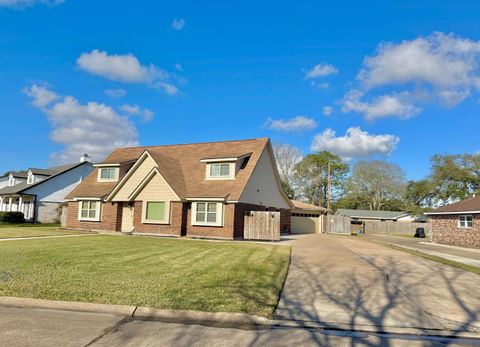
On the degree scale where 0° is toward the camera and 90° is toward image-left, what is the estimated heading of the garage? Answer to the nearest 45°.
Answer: approximately 0°

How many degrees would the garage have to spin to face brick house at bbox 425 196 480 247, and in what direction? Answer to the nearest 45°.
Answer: approximately 45° to its left

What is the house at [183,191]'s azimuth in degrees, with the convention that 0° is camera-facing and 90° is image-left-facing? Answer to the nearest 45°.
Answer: approximately 45°

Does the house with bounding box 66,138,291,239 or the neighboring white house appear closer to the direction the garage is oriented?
the house

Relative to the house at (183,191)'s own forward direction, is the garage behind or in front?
behind

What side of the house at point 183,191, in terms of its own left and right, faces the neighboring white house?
right

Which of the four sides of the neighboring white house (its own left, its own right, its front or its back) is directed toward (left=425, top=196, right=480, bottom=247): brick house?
left

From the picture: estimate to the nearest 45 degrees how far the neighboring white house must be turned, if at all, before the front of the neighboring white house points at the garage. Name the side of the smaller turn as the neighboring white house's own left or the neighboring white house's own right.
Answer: approximately 90° to the neighboring white house's own left

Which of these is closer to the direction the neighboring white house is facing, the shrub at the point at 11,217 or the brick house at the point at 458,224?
the shrub

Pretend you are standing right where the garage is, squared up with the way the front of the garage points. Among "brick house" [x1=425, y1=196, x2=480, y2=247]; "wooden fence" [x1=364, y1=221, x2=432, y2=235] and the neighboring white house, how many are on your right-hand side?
1

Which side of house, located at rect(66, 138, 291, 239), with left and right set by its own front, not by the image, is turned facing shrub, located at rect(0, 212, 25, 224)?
right

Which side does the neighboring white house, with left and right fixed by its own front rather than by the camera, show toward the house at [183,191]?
left
